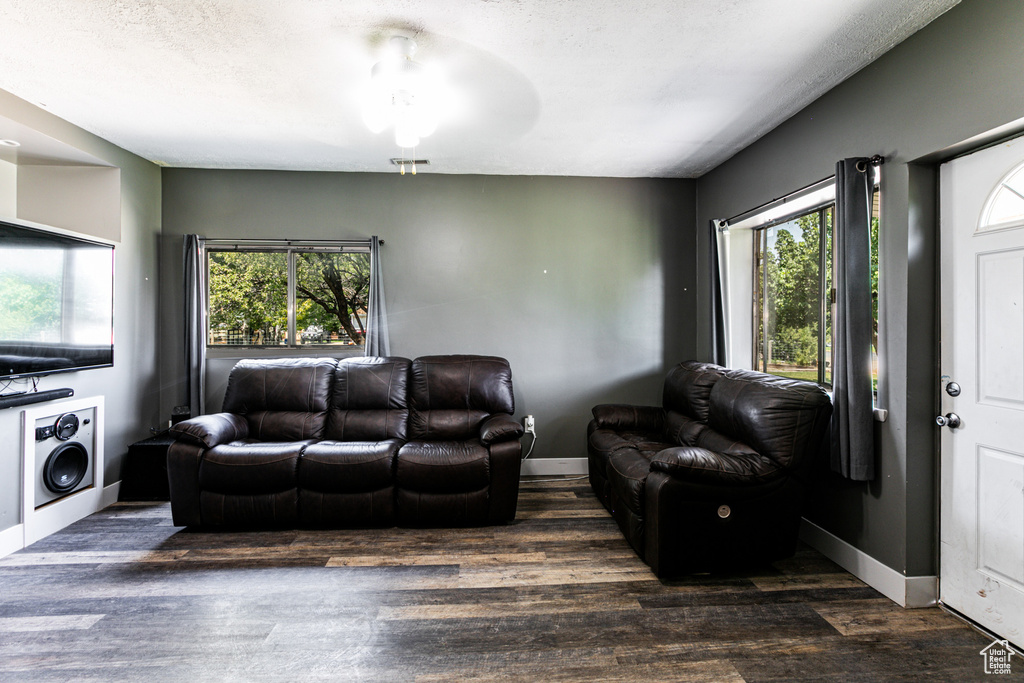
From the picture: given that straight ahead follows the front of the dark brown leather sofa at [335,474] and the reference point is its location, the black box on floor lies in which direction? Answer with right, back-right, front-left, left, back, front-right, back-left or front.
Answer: back-right

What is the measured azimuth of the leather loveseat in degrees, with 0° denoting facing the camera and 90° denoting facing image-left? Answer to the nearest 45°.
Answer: approximately 45°

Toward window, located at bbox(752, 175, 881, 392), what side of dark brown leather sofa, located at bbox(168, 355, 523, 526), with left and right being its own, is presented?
left

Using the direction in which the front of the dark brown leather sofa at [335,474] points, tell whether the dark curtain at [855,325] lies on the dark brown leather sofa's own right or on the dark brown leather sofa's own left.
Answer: on the dark brown leather sofa's own left

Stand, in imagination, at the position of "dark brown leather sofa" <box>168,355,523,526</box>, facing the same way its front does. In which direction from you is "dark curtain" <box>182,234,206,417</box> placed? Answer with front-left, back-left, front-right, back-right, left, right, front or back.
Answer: back-right

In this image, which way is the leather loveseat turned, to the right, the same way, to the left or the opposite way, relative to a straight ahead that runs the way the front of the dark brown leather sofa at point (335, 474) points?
to the right

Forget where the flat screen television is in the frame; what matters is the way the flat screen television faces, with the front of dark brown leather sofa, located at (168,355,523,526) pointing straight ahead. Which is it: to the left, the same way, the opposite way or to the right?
to the left

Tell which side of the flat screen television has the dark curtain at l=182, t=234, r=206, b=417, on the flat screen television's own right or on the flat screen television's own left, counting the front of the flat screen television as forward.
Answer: on the flat screen television's own left

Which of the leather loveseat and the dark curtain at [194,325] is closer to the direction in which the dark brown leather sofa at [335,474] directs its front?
the leather loveseat

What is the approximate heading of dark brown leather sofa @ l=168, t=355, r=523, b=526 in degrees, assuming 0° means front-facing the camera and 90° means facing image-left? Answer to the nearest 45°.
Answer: approximately 0°

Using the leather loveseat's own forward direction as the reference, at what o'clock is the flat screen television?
The flat screen television is roughly at 1 o'clock from the leather loveseat.
